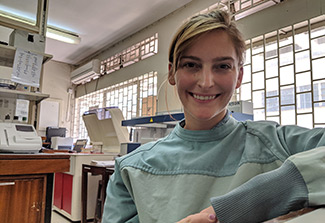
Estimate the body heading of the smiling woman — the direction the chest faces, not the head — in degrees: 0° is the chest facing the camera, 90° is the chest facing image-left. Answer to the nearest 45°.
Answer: approximately 0°

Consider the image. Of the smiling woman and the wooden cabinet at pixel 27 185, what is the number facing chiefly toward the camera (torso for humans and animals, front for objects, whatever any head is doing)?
2

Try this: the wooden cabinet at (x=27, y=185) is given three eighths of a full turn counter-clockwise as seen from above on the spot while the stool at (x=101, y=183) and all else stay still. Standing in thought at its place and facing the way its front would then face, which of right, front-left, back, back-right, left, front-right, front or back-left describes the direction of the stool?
front

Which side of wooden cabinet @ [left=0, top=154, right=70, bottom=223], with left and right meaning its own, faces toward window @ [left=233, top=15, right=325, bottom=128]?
left

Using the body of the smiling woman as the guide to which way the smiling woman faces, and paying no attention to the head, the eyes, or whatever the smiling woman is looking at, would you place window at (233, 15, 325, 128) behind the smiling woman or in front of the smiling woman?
behind

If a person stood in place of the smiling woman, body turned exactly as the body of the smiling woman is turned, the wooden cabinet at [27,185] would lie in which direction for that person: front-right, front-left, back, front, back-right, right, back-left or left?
back-right

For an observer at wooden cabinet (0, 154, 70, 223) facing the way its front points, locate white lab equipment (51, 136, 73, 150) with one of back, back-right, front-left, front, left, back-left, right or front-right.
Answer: back

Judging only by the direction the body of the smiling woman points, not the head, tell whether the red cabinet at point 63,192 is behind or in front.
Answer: behind

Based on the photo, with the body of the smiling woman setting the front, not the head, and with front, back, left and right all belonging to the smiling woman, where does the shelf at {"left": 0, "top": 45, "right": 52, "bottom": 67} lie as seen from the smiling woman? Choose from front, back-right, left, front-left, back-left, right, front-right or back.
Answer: back-right

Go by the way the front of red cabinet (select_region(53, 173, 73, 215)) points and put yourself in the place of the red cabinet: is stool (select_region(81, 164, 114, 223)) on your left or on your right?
on your left

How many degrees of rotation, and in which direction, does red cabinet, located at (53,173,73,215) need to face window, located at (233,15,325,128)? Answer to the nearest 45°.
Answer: approximately 90° to its left
